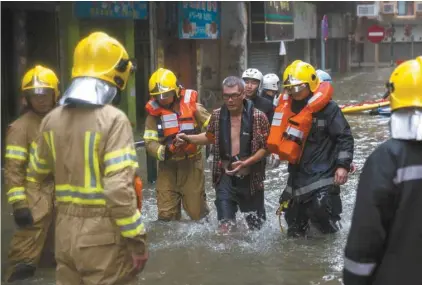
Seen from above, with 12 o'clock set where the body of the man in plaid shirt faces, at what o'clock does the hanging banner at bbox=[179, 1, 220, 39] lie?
The hanging banner is roughly at 6 o'clock from the man in plaid shirt.

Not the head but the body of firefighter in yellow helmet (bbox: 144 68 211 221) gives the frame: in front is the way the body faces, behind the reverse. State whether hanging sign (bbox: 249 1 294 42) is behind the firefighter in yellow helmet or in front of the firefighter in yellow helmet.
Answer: behind

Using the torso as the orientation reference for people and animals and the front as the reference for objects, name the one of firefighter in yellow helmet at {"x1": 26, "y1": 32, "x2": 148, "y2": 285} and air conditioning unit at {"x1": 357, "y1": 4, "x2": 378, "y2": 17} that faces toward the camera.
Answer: the air conditioning unit

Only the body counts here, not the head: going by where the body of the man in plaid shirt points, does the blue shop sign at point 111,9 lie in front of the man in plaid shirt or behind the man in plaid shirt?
behind

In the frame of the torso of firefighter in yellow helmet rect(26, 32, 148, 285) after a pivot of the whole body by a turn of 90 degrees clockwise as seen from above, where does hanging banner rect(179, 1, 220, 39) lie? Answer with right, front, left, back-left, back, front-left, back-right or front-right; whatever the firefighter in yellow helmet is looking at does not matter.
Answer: back-left

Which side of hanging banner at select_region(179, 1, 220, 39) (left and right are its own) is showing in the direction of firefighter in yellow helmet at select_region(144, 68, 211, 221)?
front

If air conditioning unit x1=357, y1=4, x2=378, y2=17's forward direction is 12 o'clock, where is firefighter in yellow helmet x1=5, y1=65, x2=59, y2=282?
The firefighter in yellow helmet is roughly at 12 o'clock from the air conditioning unit.

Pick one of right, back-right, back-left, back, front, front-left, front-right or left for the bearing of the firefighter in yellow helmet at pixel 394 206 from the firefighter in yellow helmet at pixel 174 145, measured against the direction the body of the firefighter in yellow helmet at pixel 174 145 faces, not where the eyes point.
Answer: front

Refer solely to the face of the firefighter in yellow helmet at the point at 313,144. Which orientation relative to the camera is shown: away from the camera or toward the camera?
toward the camera

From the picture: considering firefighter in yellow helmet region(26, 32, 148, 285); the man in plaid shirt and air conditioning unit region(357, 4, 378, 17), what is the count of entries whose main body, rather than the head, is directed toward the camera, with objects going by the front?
2

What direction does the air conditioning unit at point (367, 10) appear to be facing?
toward the camera

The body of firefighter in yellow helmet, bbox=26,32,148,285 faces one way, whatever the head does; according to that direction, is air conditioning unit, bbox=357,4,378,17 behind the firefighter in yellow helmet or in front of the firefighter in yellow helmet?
in front

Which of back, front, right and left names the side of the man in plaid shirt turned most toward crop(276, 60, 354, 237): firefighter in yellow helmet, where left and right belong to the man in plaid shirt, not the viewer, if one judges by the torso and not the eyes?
left

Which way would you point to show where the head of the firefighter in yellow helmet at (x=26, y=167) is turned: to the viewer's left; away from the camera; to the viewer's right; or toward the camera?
toward the camera

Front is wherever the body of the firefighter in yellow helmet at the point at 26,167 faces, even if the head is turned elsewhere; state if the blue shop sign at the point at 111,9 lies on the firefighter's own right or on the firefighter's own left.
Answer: on the firefighter's own left

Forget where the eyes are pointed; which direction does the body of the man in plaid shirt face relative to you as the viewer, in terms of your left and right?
facing the viewer

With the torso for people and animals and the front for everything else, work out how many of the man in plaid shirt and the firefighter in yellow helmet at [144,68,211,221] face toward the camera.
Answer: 2
